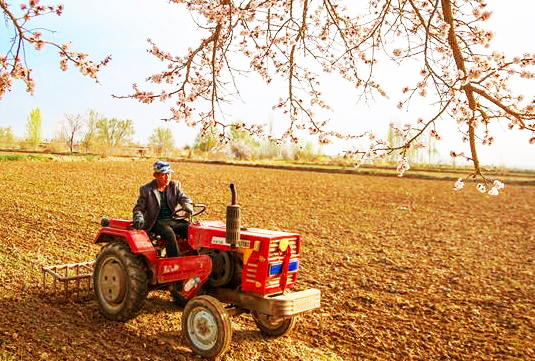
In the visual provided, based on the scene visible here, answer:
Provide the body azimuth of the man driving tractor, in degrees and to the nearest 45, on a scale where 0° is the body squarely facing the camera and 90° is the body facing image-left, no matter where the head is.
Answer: approximately 315°

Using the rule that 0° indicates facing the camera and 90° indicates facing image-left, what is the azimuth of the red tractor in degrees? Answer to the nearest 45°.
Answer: approximately 315°
